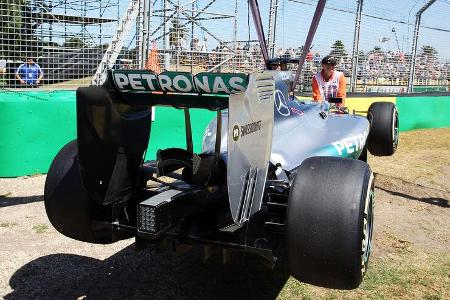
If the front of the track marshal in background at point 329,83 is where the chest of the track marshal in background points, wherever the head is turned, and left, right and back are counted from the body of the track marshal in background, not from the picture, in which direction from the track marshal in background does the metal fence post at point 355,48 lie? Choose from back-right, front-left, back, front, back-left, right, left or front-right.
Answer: back

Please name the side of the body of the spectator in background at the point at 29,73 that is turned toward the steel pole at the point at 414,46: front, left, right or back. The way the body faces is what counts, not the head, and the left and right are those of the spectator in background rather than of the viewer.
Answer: left

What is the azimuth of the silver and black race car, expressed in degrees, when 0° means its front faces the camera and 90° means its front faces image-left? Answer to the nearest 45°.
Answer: approximately 225°

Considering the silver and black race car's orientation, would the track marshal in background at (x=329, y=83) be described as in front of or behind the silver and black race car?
in front

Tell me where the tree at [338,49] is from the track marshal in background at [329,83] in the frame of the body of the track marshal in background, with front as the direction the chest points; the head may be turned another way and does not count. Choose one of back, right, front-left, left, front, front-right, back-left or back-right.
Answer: back

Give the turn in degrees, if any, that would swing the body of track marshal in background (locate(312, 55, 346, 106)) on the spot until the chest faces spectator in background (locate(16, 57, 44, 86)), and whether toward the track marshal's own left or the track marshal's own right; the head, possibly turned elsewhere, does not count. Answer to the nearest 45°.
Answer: approximately 90° to the track marshal's own right

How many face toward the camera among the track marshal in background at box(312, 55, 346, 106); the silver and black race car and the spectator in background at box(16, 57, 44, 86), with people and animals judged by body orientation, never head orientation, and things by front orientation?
2

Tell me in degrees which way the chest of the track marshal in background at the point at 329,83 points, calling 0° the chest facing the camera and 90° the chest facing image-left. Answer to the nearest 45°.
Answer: approximately 0°

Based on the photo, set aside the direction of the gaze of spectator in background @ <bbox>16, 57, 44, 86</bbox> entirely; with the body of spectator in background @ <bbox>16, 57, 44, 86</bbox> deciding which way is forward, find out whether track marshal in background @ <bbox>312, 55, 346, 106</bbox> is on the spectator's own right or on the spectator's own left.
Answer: on the spectator's own left

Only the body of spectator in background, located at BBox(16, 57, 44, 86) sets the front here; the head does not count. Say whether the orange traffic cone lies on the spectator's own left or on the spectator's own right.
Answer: on the spectator's own left
